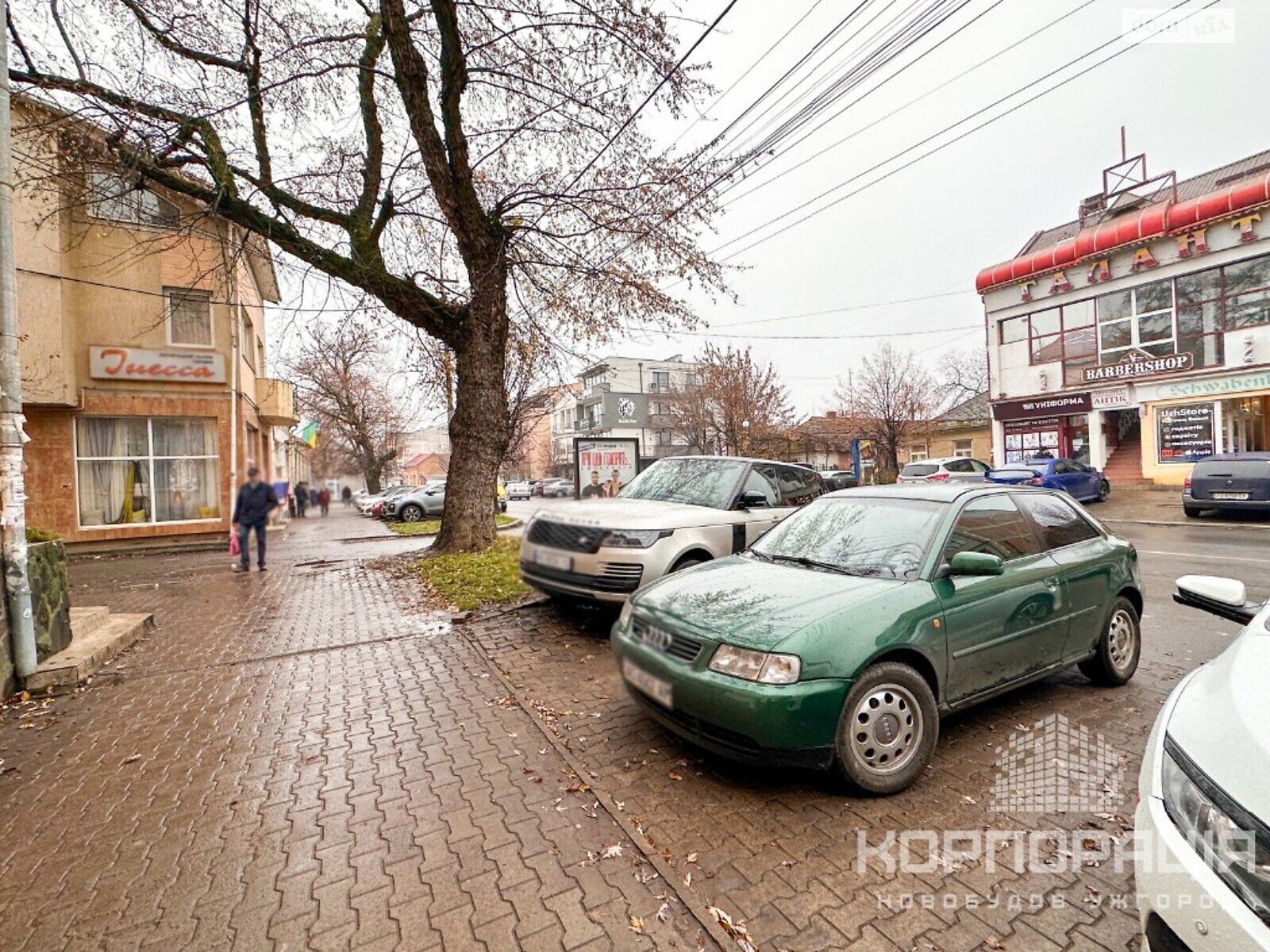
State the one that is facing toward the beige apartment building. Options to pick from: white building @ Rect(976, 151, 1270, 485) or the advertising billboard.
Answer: the white building

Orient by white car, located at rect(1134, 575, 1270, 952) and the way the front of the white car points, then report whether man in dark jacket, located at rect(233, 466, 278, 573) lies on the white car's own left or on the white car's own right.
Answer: on the white car's own right

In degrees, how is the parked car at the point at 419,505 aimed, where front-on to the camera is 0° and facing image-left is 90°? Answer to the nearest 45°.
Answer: approximately 45°

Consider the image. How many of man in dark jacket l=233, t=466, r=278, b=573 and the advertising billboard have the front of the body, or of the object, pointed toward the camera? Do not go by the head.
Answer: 2

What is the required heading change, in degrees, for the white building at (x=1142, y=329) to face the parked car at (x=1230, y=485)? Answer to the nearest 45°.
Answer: approximately 45° to its left

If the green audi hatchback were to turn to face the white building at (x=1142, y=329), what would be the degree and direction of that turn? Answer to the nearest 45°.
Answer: approximately 135° to its right

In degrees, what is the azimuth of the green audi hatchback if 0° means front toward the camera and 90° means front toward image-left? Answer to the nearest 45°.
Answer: approximately 45°

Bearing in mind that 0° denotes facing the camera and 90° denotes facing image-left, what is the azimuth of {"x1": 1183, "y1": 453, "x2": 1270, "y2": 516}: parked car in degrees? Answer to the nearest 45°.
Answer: approximately 180°

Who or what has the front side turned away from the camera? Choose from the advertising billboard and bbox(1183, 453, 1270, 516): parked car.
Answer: the parked car

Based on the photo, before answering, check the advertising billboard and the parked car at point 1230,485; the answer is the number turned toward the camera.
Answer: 1

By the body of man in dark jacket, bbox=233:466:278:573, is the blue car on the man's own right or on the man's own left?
on the man's own left

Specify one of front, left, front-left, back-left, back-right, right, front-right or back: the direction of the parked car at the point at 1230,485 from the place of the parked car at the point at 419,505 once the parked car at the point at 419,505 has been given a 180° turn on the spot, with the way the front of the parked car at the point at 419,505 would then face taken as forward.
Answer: right

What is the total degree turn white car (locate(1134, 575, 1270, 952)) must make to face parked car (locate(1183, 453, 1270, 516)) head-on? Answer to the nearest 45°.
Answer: approximately 135° to its right
